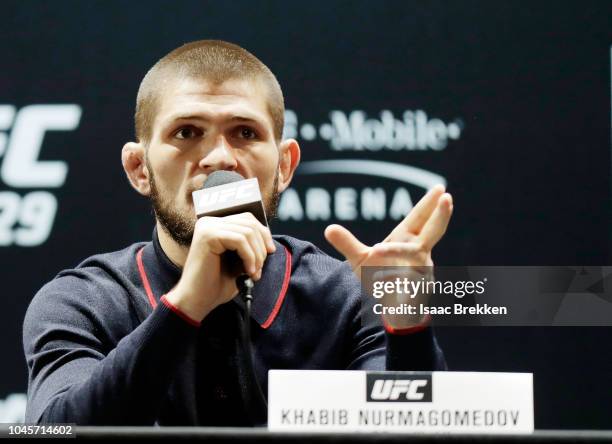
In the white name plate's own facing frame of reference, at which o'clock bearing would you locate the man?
The man is roughly at 5 o'clock from the white name plate.

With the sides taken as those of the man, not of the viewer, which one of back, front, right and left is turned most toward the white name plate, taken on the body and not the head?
front

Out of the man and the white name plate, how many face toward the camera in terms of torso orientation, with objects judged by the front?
2
